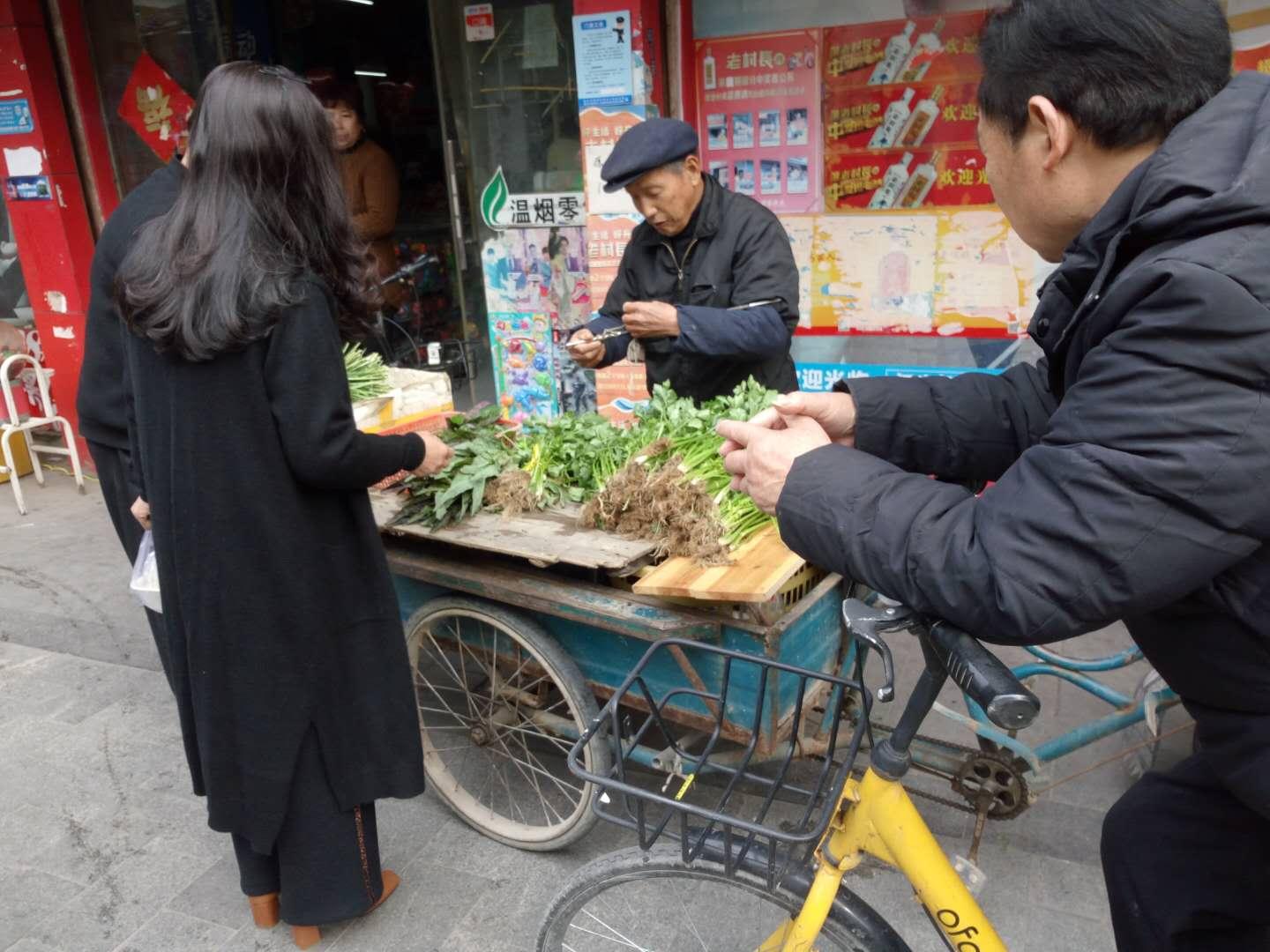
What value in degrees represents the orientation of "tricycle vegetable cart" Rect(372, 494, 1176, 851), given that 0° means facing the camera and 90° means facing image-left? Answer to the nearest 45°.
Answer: approximately 315°

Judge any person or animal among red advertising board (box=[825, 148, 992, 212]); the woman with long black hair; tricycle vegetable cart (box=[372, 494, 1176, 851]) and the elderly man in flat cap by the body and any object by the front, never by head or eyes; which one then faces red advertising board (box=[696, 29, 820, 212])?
the woman with long black hair

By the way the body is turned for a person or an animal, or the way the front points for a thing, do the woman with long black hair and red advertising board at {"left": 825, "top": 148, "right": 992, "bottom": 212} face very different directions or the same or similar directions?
very different directions

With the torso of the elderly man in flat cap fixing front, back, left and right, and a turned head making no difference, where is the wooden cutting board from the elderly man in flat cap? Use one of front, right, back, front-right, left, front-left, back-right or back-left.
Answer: front-left

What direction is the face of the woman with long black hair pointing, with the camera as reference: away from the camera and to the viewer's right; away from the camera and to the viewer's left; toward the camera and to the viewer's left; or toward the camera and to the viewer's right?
away from the camera and to the viewer's right

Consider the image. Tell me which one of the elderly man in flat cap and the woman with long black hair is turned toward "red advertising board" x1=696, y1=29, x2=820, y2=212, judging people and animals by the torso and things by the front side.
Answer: the woman with long black hair

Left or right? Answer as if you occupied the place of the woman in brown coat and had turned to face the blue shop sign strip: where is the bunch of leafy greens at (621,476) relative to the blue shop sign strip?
right

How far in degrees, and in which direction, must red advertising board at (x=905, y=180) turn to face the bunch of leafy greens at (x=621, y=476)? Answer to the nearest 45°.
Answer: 0° — it already faces it

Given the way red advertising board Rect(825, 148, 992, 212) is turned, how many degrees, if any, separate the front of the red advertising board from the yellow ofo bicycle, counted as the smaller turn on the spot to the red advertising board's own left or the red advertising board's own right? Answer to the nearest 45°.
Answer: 0° — it already faces it

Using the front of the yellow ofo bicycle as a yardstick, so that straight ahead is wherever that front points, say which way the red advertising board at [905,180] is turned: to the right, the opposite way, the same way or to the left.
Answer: to the left

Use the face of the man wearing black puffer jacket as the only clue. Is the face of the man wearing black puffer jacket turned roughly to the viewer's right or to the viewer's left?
to the viewer's left

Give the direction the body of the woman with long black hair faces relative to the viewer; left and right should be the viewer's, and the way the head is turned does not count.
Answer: facing away from the viewer and to the right of the viewer

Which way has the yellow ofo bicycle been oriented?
to the viewer's left

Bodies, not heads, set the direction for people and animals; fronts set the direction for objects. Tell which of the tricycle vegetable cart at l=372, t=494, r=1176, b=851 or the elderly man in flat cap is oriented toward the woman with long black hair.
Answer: the elderly man in flat cap

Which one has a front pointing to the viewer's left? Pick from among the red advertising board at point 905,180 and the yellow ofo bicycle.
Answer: the yellow ofo bicycle

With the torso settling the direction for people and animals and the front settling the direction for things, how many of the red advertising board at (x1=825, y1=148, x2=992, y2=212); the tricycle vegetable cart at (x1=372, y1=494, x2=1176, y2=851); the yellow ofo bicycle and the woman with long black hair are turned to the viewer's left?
1

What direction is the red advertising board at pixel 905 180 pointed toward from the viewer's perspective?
toward the camera

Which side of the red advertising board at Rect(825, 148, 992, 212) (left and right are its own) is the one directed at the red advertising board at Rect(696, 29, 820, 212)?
right
